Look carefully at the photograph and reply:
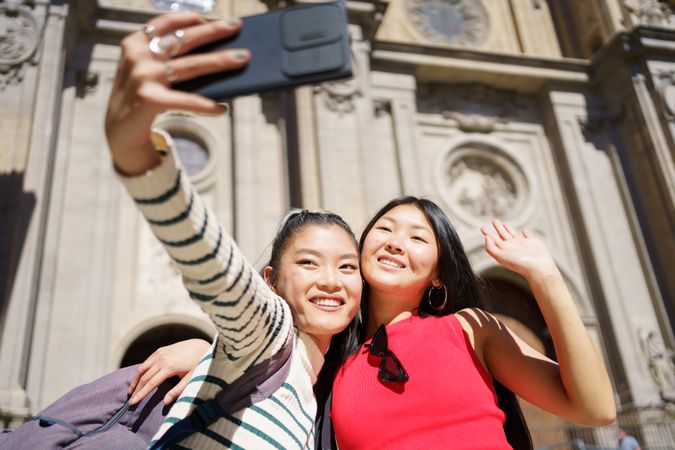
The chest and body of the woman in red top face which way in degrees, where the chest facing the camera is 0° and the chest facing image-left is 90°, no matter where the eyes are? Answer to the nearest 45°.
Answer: approximately 45°
